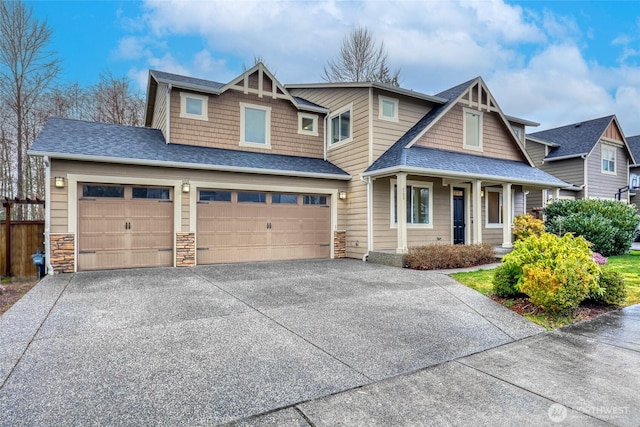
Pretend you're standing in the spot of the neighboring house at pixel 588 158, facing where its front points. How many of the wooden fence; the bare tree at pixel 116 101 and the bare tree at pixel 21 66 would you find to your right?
3

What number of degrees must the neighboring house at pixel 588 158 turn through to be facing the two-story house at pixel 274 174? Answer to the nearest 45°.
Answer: approximately 90° to its right

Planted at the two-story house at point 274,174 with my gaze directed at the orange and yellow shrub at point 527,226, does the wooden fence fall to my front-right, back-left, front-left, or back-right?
back-right

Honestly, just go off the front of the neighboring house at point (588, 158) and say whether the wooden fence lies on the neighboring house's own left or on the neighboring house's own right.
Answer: on the neighboring house's own right

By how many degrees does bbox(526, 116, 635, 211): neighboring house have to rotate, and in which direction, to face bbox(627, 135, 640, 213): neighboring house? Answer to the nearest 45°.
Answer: approximately 90° to its left

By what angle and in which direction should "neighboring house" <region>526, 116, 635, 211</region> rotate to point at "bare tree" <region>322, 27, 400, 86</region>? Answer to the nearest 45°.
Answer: approximately 135° to its right

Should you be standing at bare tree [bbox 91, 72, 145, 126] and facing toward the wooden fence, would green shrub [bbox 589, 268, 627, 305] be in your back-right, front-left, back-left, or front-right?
front-left

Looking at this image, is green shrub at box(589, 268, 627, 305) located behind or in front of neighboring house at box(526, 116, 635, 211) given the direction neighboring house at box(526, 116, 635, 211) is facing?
in front

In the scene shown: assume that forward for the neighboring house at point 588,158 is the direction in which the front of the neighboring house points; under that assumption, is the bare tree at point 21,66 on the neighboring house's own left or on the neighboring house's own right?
on the neighboring house's own right

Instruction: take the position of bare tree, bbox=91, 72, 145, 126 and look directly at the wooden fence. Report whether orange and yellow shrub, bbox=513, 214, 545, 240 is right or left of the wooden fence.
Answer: left

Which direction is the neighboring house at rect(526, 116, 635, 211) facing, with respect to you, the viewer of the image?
facing the viewer and to the right of the viewer

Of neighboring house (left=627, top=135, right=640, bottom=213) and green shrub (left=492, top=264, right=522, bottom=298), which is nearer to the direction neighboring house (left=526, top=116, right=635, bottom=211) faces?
the green shrub

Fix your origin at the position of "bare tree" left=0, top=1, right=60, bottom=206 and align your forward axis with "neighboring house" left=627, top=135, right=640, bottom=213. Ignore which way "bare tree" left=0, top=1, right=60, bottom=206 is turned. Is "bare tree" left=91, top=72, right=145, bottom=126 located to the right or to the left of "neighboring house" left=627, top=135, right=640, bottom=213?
left

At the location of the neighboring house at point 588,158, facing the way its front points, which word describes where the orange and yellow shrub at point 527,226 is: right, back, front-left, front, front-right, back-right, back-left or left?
front-right
